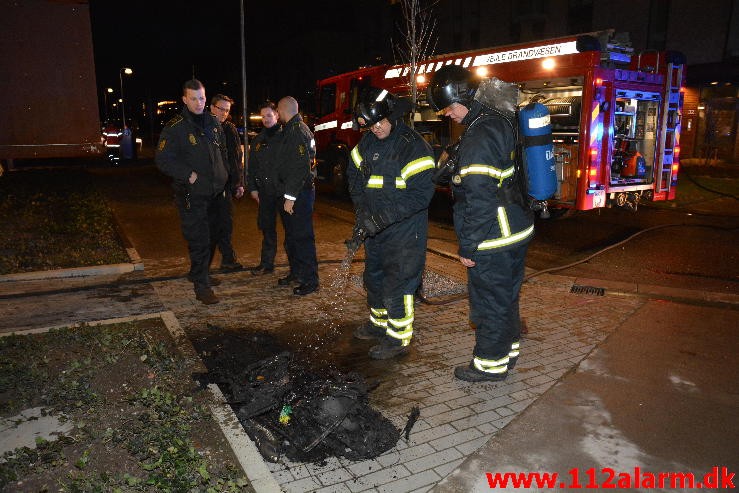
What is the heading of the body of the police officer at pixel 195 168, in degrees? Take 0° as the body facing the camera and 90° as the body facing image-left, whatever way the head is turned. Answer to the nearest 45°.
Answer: approximately 315°

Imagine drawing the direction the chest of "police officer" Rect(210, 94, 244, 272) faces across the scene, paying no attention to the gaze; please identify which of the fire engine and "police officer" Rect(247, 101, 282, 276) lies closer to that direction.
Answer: the police officer

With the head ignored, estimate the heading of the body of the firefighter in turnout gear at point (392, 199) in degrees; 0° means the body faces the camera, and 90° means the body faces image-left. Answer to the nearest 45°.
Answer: approximately 45°

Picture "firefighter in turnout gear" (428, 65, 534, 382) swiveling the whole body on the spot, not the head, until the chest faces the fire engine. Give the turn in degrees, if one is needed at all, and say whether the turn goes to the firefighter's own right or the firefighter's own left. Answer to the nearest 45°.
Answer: approximately 90° to the firefighter's own right

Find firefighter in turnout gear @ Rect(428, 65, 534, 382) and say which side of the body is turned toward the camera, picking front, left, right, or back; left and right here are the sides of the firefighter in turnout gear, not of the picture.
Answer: left

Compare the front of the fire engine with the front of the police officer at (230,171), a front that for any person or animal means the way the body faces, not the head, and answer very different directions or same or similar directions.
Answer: very different directions

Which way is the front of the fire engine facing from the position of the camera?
facing away from the viewer and to the left of the viewer

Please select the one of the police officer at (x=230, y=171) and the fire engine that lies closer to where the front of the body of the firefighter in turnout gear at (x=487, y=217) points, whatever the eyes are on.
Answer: the police officer

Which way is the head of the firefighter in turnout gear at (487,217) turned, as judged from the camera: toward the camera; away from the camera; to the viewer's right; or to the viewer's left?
to the viewer's left

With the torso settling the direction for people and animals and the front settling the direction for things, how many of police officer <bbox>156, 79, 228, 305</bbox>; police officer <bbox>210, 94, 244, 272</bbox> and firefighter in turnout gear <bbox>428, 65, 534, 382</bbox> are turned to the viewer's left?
1
